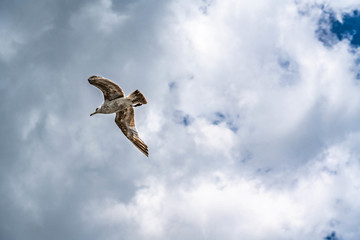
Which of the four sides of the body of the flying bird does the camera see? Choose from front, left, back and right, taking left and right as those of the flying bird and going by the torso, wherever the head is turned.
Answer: left
